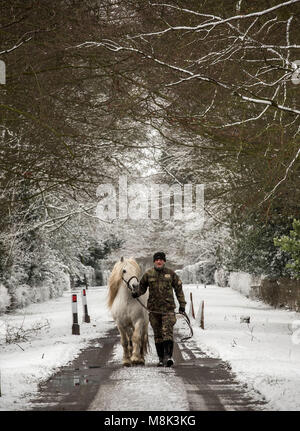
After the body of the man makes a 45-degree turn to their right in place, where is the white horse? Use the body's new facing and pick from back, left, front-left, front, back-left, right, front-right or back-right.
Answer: right

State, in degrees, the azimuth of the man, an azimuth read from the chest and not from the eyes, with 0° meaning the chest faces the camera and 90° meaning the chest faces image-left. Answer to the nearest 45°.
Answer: approximately 0°

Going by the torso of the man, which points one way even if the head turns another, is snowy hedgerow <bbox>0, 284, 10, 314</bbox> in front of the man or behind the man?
behind
